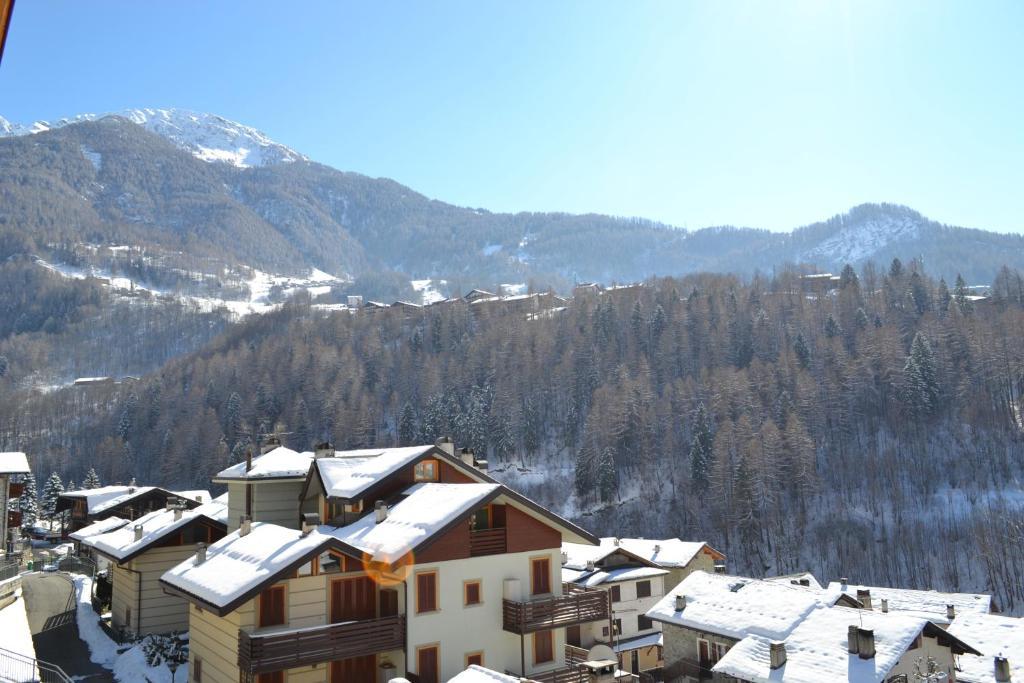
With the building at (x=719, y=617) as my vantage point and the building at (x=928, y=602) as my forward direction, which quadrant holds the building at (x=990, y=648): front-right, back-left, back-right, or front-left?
front-right

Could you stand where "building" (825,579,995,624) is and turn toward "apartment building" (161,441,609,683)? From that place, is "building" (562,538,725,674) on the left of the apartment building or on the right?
right

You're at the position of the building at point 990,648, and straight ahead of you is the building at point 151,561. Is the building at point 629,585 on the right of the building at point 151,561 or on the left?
right

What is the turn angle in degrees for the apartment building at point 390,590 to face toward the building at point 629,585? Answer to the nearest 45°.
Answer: approximately 90° to its left

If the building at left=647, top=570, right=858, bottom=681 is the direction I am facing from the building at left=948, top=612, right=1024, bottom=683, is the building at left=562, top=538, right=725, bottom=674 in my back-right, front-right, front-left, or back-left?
front-right

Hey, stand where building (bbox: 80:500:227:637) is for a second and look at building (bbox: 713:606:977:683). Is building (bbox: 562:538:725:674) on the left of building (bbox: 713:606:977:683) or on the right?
left

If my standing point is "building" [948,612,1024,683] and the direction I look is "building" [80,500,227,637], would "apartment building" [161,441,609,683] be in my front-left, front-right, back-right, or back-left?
front-left

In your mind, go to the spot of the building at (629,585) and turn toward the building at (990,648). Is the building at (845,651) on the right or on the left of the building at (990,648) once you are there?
right

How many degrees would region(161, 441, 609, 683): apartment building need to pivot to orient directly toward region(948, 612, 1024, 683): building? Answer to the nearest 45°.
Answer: approximately 45° to its left

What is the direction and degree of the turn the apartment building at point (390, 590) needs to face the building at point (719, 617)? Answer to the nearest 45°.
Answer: approximately 90° to its left
